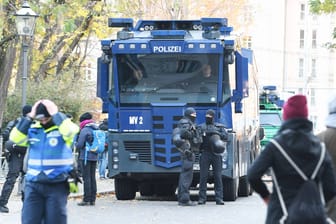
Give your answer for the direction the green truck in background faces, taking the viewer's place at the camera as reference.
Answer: facing the viewer

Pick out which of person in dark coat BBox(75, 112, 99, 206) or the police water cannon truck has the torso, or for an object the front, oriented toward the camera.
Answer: the police water cannon truck

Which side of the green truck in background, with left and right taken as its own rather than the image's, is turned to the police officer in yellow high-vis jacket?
front

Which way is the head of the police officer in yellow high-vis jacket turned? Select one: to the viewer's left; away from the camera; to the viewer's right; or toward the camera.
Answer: toward the camera

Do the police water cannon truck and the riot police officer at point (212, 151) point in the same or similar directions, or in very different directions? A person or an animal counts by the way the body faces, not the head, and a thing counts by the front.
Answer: same or similar directions

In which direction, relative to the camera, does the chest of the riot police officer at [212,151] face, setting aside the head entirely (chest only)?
toward the camera

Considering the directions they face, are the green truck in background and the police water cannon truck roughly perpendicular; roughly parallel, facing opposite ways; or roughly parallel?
roughly parallel

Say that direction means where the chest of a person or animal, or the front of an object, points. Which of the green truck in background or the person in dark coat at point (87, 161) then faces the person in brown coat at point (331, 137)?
the green truck in background

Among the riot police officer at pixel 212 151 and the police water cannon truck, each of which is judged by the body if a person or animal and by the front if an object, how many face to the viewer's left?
0

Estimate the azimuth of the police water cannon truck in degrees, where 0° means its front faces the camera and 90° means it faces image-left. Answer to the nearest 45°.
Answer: approximately 0°

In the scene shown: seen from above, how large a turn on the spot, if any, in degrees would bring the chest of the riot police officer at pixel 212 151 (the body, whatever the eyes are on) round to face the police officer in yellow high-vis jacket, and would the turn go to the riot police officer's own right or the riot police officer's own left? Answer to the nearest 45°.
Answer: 0° — they already face them

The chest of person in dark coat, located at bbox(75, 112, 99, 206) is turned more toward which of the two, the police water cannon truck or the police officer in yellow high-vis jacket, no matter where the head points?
the police officer in yellow high-vis jacket
